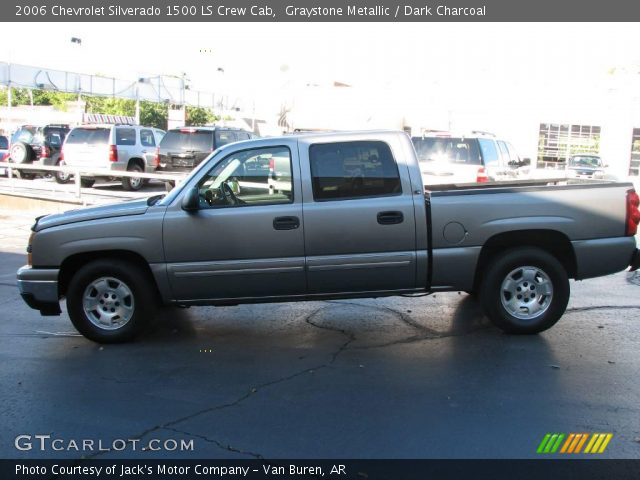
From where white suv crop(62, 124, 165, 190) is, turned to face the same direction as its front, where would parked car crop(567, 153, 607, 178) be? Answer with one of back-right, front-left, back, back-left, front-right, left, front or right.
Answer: front-right

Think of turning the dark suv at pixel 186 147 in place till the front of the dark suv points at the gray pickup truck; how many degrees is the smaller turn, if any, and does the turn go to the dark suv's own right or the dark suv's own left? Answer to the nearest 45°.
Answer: approximately 135° to the dark suv's own right

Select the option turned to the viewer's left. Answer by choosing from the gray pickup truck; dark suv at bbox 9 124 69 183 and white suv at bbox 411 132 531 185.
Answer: the gray pickup truck

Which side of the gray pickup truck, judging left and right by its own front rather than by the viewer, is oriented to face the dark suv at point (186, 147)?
right

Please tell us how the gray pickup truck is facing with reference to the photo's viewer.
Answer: facing to the left of the viewer

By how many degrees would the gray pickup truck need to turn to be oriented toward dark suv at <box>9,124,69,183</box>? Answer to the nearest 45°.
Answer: approximately 45° to its right

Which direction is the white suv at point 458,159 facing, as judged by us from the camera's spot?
facing away from the viewer and to the right of the viewer

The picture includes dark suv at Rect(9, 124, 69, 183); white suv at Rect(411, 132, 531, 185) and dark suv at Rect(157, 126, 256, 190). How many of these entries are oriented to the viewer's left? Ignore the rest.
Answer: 0

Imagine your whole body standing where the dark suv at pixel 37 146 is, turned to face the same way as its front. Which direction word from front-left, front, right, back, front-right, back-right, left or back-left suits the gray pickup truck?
back-right

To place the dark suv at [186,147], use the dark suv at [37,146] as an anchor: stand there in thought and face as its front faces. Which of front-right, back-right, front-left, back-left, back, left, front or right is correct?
right

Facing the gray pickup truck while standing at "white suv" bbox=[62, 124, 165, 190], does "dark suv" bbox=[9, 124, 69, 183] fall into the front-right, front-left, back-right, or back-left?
back-right

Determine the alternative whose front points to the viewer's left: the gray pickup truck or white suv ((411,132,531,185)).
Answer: the gray pickup truck

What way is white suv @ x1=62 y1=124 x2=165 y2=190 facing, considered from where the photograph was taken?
facing away from the viewer and to the right of the viewer
